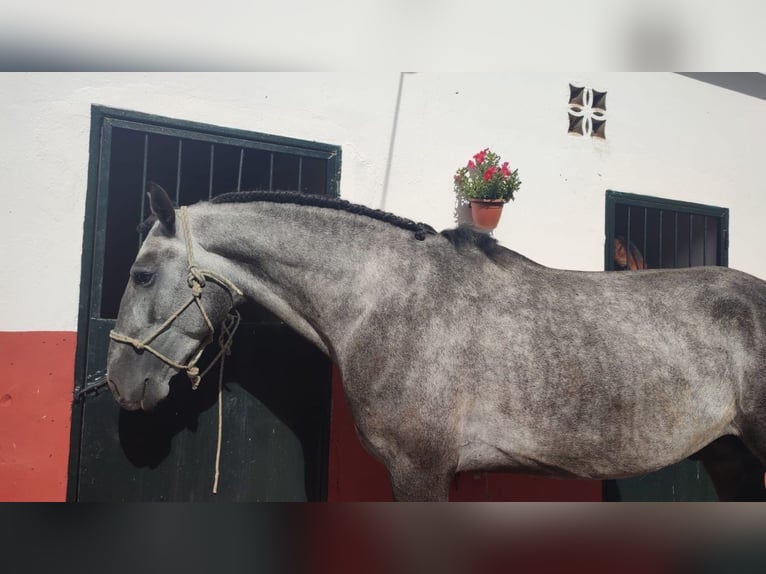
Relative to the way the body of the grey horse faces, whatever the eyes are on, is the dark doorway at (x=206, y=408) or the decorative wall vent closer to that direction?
the dark doorway

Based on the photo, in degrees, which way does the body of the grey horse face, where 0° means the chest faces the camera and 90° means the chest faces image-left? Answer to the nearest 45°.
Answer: approximately 90°

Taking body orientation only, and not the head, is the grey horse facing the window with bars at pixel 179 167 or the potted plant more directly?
the window with bars

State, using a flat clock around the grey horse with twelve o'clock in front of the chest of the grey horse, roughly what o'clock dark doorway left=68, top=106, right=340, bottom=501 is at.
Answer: The dark doorway is roughly at 1 o'clock from the grey horse.

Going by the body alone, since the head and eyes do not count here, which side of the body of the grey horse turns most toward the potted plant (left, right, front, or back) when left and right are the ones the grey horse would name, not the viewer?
right

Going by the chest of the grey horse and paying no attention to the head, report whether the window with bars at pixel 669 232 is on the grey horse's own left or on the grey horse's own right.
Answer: on the grey horse's own right

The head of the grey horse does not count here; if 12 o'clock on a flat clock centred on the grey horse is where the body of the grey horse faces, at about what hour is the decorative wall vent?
The decorative wall vent is roughly at 4 o'clock from the grey horse.
